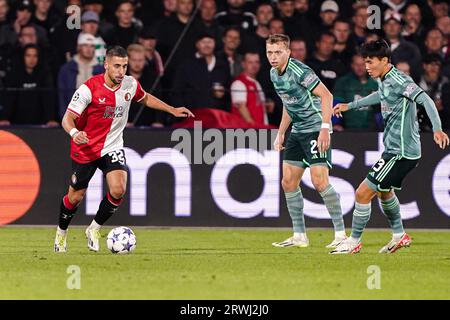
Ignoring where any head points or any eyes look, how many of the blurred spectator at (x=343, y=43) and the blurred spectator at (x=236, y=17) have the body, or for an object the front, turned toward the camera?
2

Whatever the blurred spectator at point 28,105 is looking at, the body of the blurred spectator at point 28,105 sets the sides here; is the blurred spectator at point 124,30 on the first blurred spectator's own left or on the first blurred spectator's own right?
on the first blurred spectator's own left

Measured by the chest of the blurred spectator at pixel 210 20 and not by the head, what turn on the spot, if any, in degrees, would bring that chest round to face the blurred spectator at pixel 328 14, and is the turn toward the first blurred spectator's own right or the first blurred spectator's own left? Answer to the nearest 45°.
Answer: approximately 90° to the first blurred spectator's own left

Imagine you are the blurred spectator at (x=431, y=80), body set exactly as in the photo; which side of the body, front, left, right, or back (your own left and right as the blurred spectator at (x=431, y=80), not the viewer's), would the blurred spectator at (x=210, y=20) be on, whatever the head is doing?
right

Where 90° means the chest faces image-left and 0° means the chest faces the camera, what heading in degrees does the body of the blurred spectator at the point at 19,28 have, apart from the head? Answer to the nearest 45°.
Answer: approximately 0°
